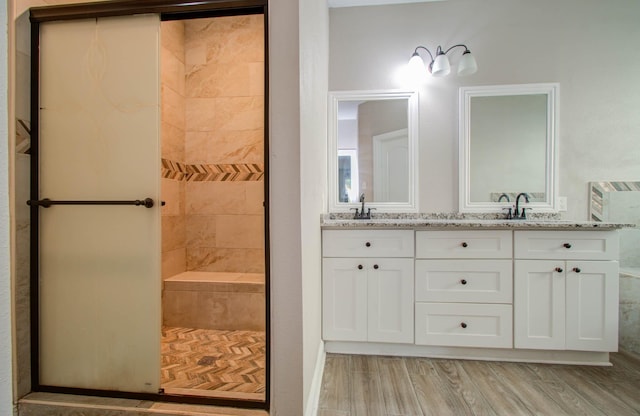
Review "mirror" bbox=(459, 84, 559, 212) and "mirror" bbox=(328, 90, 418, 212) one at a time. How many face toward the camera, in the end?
2

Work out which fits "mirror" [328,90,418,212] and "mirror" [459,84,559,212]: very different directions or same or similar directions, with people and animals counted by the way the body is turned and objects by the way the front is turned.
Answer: same or similar directions

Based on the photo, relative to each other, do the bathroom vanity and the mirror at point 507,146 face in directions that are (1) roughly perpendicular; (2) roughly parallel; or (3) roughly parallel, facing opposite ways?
roughly parallel

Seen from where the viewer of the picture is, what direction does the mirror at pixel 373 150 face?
facing the viewer

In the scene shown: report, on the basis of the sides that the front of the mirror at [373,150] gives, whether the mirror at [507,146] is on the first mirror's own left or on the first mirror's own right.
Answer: on the first mirror's own left

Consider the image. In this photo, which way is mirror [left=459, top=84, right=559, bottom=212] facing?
toward the camera

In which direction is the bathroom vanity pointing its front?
toward the camera

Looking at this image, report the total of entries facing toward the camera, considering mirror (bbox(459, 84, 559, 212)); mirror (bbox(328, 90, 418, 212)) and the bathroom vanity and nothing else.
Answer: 3

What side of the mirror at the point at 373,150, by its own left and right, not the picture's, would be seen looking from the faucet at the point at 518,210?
left

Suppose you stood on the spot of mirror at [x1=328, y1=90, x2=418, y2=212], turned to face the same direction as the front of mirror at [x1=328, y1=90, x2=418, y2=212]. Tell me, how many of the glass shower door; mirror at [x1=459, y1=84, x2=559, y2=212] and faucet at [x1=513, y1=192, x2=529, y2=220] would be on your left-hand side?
2
